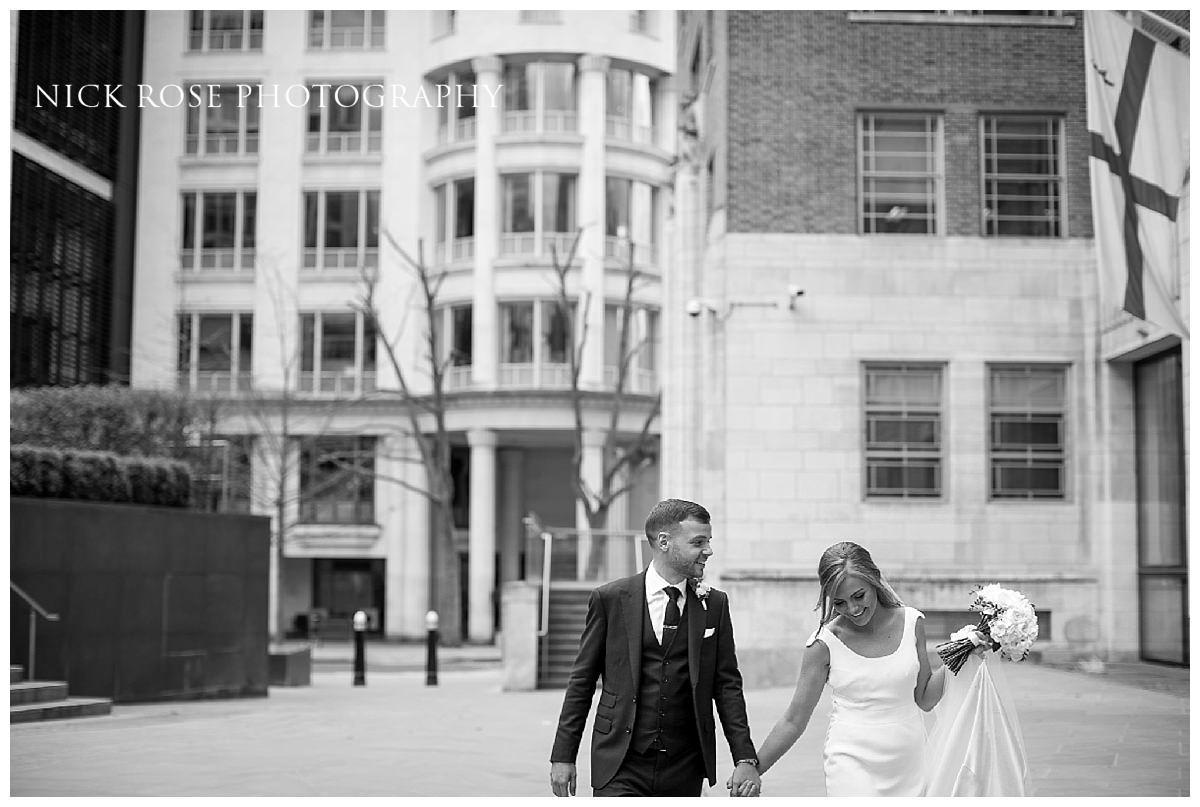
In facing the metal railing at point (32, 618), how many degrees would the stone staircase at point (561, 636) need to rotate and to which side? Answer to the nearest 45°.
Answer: approximately 45° to its right

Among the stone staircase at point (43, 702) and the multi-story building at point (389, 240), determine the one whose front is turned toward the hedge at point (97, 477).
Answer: the multi-story building

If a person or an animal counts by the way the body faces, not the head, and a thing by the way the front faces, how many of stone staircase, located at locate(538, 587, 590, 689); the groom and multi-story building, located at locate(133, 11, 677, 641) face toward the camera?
3

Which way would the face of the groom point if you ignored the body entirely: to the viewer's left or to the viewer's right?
to the viewer's right

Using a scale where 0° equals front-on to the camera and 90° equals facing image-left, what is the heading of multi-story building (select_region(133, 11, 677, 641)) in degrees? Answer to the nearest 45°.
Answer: approximately 0°

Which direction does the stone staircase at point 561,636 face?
toward the camera

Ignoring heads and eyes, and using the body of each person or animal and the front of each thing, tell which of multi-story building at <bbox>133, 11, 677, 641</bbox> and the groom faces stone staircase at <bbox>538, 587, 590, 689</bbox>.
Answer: the multi-story building

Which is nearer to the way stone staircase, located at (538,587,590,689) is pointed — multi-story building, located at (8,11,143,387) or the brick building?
the brick building

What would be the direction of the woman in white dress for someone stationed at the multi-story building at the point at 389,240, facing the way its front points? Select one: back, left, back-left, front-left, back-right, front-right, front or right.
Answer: front

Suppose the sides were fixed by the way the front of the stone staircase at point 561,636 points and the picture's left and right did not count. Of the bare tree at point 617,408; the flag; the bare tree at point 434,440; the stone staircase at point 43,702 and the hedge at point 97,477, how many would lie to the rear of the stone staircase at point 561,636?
2

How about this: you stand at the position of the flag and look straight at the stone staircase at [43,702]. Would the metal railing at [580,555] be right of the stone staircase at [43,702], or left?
right

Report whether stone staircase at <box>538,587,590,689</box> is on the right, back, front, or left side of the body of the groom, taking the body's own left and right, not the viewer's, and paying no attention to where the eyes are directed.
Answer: back

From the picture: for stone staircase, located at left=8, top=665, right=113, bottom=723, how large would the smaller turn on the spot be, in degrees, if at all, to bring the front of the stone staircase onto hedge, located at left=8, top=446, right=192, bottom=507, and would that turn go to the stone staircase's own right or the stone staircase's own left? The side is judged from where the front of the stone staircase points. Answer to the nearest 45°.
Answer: approximately 135° to the stone staircase's own left
